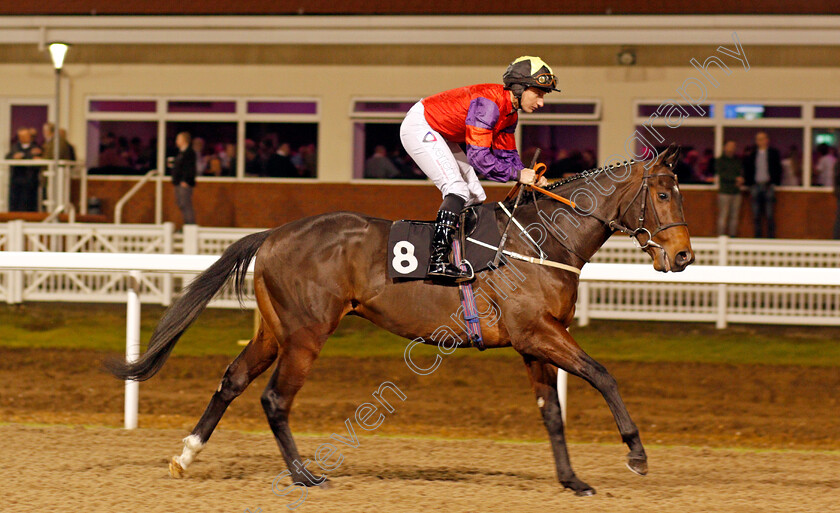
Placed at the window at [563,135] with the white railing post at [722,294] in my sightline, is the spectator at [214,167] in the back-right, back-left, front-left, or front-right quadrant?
back-right

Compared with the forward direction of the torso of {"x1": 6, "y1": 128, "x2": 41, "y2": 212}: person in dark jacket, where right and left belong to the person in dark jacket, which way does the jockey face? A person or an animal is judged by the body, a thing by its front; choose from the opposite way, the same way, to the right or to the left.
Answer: to the left

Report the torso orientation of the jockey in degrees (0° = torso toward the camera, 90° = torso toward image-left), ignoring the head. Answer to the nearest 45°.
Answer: approximately 270°

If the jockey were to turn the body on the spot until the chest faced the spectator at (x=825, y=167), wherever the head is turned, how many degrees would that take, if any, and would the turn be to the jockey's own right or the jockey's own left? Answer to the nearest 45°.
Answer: approximately 45° to the jockey's own left

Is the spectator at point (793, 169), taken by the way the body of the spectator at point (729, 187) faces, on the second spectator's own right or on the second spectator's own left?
on the second spectator's own left

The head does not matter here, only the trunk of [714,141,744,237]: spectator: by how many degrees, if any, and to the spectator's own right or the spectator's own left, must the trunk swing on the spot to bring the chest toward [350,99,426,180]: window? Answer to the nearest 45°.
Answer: approximately 90° to the spectator's own right

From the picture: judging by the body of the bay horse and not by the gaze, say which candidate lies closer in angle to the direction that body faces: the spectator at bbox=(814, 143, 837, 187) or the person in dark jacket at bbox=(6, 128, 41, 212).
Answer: the spectator

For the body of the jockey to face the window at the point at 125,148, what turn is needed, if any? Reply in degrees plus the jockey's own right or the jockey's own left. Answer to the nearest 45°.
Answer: approximately 135° to the jockey's own left

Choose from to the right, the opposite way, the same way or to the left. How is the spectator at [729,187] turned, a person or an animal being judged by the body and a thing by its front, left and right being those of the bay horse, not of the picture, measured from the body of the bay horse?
to the right

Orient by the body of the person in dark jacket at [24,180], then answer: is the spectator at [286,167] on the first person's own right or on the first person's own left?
on the first person's own left

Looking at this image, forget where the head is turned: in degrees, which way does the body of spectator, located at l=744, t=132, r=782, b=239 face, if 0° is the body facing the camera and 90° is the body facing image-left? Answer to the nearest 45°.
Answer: approximately 0°

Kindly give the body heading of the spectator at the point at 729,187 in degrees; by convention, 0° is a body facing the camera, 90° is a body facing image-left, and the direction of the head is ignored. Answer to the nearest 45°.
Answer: approximately 0°

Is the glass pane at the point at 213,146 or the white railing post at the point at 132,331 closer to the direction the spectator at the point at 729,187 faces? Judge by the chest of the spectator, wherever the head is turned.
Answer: the white railing post

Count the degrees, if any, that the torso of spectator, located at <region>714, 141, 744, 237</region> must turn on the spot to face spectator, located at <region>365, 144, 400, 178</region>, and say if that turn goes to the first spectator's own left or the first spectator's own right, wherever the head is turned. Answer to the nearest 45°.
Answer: approximately 90° to the first spectator's own right
